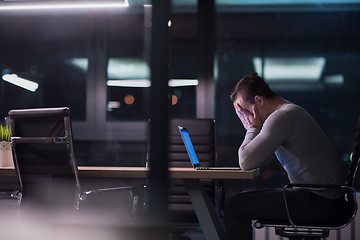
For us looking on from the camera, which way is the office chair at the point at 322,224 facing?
facing to the left of the viewer

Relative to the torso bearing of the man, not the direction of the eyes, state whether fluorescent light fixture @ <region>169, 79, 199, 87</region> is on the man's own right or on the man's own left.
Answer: on the man's own right

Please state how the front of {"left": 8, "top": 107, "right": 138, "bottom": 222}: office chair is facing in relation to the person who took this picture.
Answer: facing away from the viewer and to the right of the viewer

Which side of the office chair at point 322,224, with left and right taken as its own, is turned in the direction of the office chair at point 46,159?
front

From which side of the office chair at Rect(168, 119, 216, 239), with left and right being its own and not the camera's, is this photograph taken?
front

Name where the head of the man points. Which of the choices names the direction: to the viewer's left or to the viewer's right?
to the viewer's left

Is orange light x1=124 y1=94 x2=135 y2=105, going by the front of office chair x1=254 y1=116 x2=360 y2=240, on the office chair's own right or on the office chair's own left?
on the office chair's own right

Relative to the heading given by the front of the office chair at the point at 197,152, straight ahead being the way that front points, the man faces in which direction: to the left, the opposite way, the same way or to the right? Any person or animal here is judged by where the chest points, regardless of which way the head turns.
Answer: to the right

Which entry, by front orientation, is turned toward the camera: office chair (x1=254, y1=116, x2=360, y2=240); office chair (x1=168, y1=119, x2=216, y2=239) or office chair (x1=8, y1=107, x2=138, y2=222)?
office chair (x1=168, y1=119, x2=216, y2=239)

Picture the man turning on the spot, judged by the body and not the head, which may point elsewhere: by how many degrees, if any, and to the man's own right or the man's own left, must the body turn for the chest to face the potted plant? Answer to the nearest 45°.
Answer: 0° — they already face it

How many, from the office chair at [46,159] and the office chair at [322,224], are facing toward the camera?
0

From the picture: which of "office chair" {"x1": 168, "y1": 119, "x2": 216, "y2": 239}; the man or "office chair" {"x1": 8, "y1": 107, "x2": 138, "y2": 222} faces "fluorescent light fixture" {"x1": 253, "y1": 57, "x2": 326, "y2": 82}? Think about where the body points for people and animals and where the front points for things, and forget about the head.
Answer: "office chair" {"x1": 8, "y1": 107, "x2": 138, "y2": 222}

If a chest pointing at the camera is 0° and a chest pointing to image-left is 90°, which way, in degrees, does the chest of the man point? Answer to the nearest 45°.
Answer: approximately 90°

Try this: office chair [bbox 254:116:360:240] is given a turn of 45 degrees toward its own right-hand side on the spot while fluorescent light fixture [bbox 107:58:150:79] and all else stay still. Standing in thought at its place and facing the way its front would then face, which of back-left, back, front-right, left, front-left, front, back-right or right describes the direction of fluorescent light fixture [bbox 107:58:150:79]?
front

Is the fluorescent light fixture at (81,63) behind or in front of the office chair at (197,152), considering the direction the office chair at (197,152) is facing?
behind

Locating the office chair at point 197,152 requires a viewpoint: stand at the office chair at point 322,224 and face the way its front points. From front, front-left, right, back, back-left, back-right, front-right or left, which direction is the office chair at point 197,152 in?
front-right

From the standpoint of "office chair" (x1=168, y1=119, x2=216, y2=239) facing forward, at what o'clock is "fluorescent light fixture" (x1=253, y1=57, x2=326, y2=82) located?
The fluorescent light fixture is roughly at 7 o'clock from the office chair.
